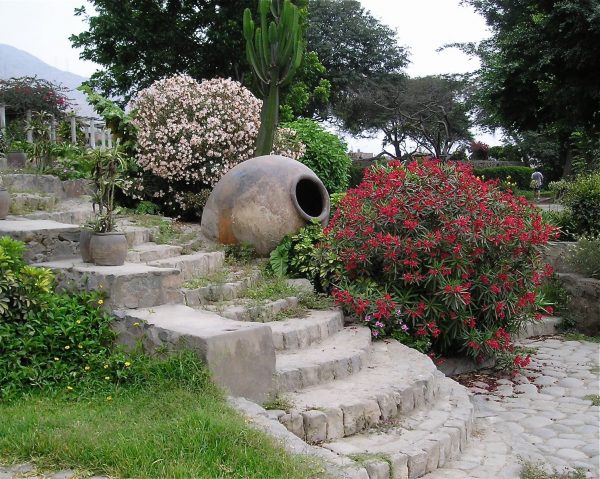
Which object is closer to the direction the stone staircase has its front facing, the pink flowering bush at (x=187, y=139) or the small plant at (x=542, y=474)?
the small plant

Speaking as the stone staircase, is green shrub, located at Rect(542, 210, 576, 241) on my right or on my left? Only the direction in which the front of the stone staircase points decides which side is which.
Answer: on my left

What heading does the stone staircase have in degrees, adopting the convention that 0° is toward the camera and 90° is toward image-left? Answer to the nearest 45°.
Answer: approximately 315°

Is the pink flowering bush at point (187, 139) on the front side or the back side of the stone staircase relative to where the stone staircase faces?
on the back side

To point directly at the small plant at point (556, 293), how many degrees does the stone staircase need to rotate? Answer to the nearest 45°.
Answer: approximately 90° to its left

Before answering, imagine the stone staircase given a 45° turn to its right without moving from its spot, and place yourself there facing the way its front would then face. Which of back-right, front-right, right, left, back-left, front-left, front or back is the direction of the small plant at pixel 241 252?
back

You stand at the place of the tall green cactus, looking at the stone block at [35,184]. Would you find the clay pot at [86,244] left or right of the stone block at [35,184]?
left

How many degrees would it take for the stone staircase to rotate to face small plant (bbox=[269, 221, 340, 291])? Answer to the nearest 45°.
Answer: approximately 135° to its left

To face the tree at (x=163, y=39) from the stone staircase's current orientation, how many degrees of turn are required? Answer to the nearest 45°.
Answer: approximately 135° to its left

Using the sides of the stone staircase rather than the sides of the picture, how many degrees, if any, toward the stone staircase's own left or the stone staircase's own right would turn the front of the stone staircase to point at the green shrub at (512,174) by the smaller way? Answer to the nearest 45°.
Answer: approximately 90° to the stone staircase's own left

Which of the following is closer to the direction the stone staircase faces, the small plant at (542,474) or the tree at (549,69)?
the small plant

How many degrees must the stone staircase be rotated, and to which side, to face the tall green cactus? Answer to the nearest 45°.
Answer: approximately 135° to its left
